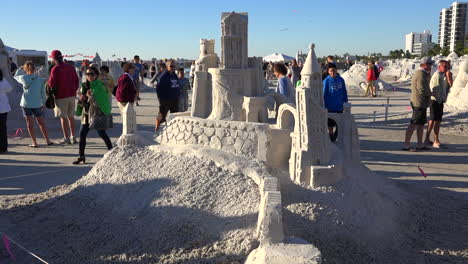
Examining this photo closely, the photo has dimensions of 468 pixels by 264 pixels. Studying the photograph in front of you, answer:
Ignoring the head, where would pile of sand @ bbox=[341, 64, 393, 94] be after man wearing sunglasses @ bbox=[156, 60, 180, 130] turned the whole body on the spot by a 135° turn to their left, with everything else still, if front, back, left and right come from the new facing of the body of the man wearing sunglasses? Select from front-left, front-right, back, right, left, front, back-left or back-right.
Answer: front-right

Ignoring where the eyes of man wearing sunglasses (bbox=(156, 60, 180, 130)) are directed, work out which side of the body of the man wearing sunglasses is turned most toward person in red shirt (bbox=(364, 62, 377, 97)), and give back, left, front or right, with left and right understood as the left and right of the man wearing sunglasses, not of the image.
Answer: left

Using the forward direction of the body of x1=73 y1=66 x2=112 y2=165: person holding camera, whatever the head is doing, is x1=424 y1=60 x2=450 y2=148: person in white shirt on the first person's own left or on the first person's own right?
on the first person's own left

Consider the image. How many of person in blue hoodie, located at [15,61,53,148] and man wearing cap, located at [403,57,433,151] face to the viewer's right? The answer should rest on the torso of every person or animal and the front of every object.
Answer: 1
